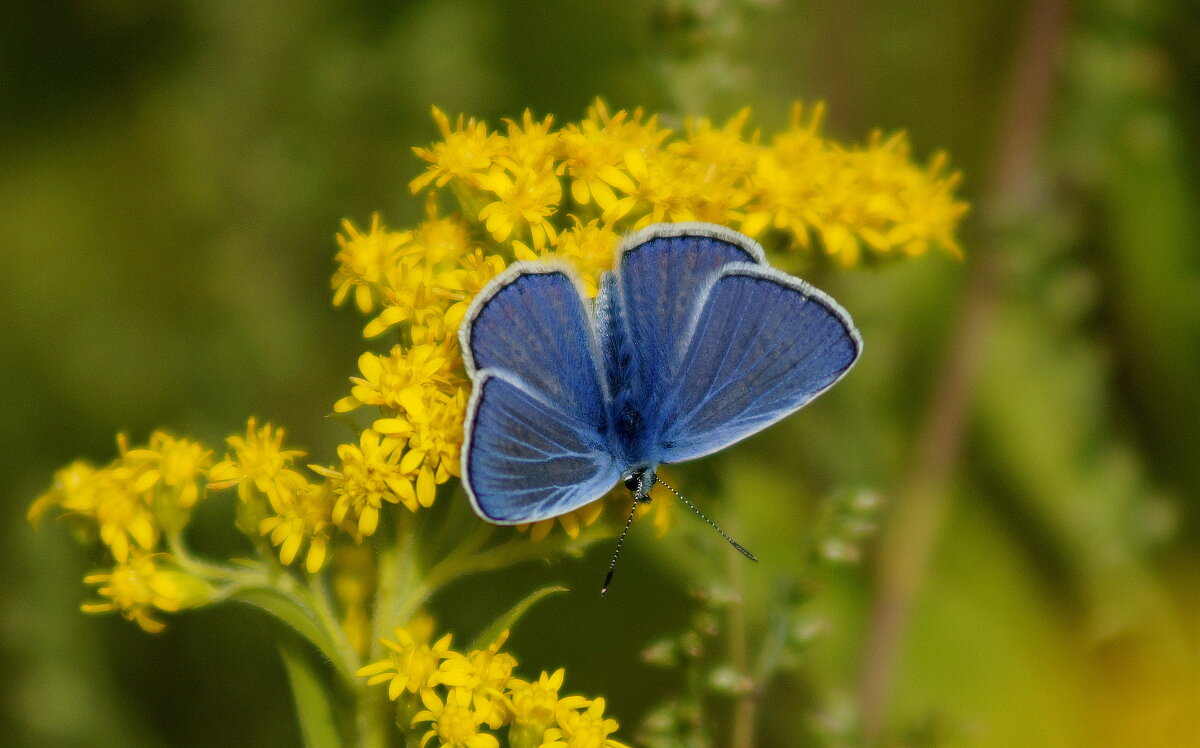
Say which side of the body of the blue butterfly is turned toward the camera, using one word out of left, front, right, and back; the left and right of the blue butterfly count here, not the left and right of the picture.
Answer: front

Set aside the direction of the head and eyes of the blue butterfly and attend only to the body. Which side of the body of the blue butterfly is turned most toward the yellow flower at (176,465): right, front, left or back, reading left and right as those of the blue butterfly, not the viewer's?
right
